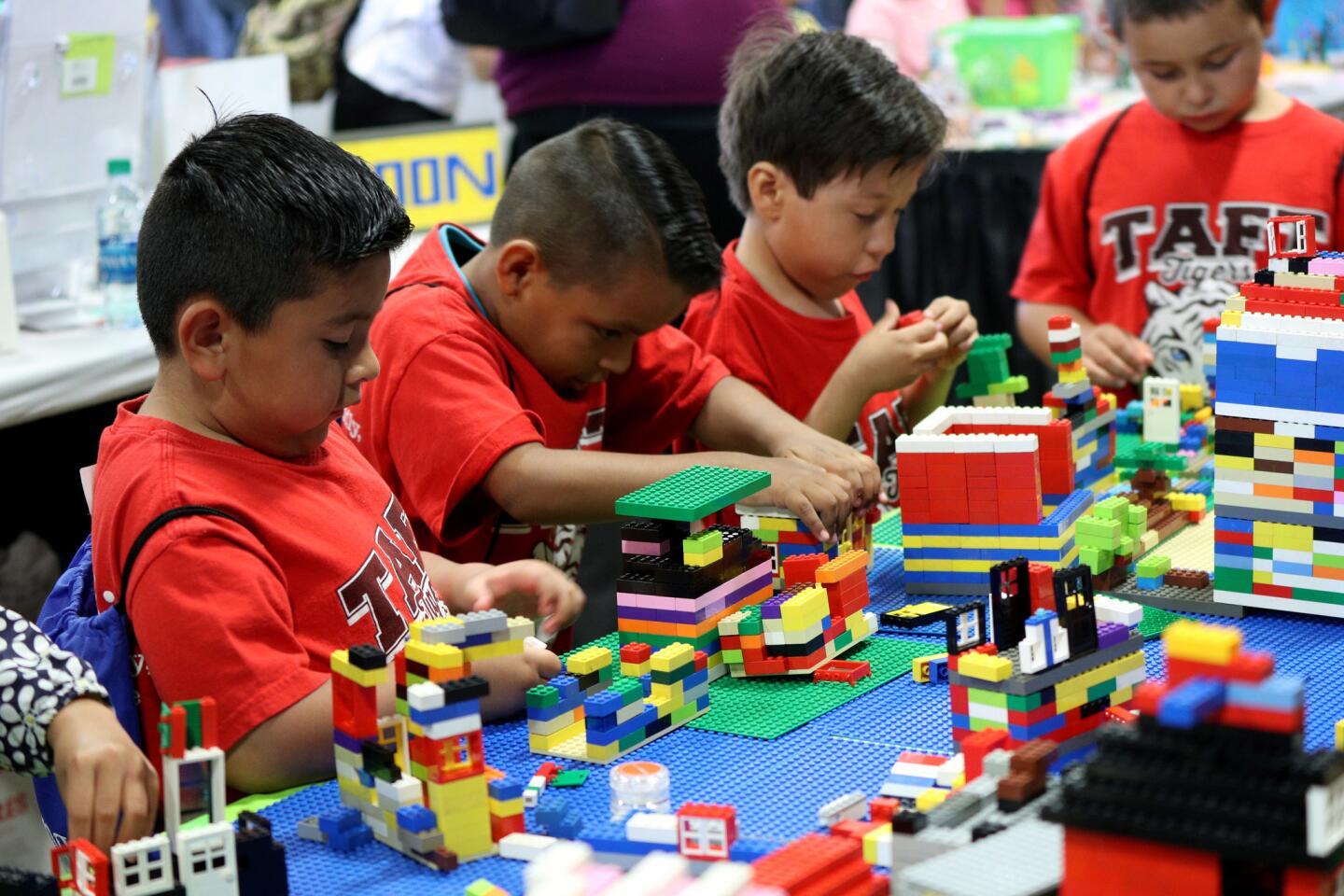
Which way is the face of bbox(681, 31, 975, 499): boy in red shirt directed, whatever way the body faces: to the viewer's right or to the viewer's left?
to the viewer's right

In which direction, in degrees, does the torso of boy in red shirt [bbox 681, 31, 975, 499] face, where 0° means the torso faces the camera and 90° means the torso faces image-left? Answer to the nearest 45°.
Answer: approximately 315°

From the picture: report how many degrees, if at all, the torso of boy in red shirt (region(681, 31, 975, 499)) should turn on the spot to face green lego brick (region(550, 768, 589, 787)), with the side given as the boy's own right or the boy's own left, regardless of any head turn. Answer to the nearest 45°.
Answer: approximately 45° to the boy's own right

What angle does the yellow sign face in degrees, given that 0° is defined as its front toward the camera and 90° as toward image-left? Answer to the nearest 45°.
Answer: approximately 0°

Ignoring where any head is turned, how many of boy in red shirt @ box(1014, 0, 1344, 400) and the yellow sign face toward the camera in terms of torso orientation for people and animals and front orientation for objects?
2

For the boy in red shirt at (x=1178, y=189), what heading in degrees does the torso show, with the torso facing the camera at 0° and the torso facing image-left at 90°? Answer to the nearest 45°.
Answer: approximately 0°

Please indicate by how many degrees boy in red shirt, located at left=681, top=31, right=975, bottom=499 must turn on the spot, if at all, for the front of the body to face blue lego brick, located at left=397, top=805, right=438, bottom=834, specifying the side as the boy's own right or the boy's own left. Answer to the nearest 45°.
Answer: approximately 45° to the boy's own right

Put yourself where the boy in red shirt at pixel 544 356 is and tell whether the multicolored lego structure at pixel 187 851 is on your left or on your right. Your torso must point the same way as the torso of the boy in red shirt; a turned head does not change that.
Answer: on your right

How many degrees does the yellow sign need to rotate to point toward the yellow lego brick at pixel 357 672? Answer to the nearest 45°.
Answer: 0° — it already faces it
